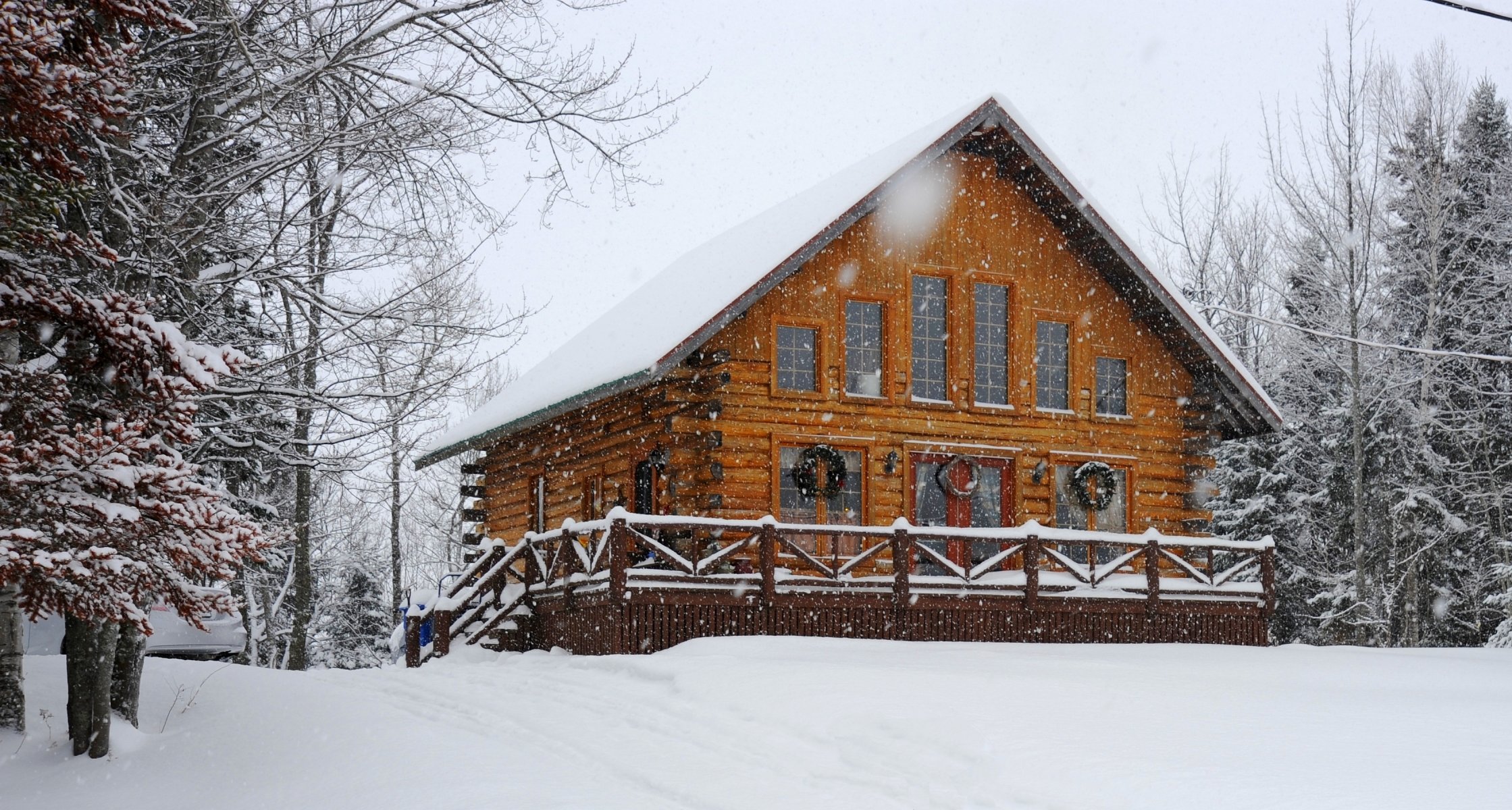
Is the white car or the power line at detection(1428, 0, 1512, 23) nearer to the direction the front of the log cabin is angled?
the power line

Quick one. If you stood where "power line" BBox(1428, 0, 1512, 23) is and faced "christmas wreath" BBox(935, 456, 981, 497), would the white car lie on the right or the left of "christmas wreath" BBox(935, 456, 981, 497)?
left

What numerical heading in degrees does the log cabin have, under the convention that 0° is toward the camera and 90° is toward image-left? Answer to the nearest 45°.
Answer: approximately 315°

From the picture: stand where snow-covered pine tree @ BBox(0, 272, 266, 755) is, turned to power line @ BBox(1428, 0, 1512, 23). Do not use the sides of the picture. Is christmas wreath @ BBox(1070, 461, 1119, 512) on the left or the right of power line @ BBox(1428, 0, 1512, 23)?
left

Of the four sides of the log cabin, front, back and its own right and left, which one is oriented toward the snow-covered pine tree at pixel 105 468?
right

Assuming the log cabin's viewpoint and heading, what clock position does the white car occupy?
The white car is roughly at 4 o'clock from the log cabin.

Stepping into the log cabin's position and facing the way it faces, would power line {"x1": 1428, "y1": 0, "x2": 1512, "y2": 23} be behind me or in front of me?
in front
